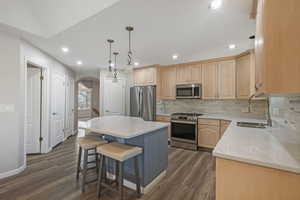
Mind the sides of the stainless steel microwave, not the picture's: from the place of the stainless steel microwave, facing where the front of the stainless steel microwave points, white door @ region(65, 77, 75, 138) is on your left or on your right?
on your right

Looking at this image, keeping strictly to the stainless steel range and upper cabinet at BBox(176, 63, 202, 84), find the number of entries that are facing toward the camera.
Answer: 2

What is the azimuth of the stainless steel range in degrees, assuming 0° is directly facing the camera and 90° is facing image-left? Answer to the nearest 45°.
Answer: approximately 0°

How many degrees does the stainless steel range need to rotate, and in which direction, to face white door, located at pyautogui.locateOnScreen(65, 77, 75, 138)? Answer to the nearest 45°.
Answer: approximately 90° to its right

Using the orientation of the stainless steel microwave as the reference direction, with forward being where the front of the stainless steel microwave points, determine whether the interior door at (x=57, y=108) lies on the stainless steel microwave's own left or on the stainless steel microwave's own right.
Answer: on the stainless steel microwave's own right

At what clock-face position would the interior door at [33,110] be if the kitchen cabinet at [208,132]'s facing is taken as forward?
The interior door is roughly at 2 o'clock from the kitchen cabinet.

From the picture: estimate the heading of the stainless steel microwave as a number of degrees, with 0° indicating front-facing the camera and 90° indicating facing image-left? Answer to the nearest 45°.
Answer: approximately 0°
